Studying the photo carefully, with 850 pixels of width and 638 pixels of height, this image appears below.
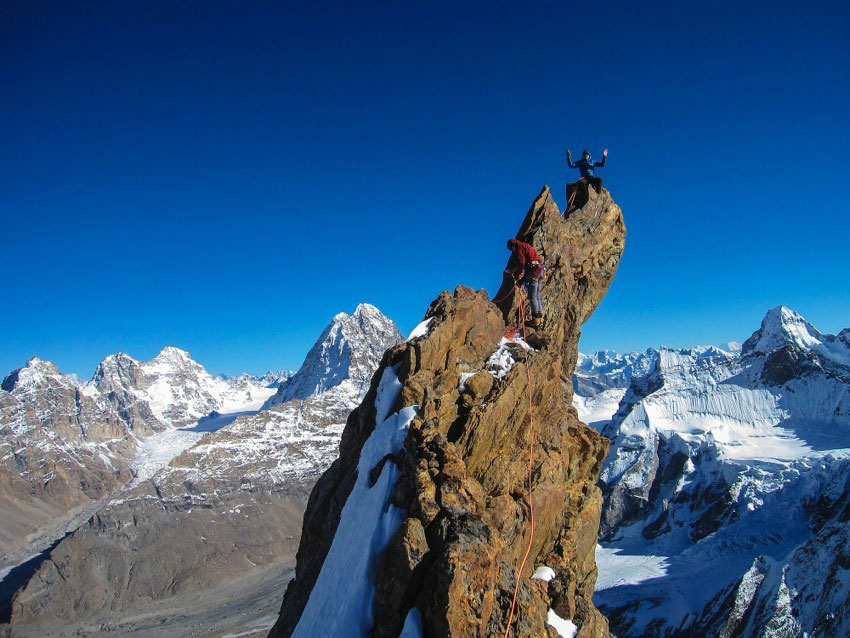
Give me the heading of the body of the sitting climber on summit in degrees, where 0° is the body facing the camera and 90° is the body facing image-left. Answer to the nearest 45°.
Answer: approximately 0°
